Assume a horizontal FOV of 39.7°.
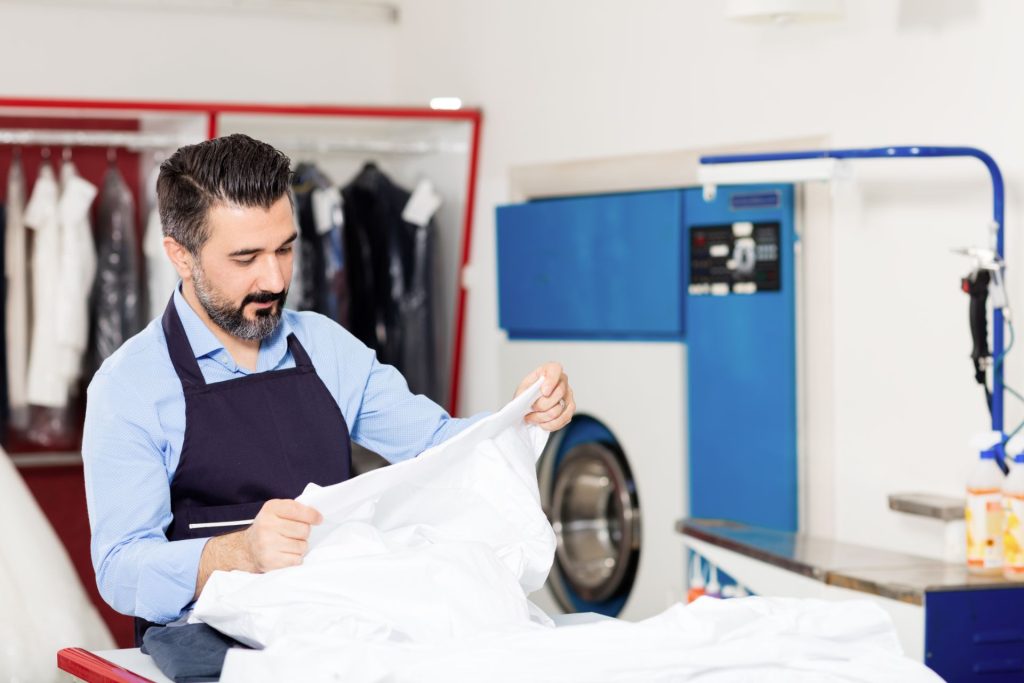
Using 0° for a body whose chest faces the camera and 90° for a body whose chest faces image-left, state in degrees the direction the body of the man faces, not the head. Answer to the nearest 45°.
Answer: approximately 315°

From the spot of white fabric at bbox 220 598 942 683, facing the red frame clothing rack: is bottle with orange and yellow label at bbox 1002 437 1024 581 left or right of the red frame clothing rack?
right

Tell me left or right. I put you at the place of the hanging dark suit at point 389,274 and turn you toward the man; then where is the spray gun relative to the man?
left

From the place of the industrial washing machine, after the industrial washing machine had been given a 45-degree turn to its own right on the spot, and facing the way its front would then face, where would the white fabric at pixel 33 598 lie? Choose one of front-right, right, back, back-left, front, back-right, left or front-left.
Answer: front-left

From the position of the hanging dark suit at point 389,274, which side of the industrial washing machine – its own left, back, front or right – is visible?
right

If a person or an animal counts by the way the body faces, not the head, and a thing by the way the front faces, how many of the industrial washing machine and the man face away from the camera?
0

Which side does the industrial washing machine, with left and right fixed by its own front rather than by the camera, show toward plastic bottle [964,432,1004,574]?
left

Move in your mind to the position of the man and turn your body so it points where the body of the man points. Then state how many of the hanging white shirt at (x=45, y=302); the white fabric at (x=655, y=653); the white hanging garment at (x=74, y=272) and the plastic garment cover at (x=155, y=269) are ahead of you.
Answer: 1

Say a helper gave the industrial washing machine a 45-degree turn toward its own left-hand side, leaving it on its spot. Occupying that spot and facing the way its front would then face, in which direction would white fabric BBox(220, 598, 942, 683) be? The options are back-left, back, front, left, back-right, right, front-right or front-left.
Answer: front

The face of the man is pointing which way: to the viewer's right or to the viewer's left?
to the viewer's right

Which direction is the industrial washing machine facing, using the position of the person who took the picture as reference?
facing the viewer and to the left of the viewer

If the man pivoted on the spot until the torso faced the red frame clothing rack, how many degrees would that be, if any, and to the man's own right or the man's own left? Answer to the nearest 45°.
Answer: approximately 135° to the man's own left

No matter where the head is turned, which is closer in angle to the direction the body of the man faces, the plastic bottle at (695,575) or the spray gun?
the spray gun

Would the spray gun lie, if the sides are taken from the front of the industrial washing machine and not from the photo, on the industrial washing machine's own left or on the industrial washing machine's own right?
on the industrial washing machine's own left
